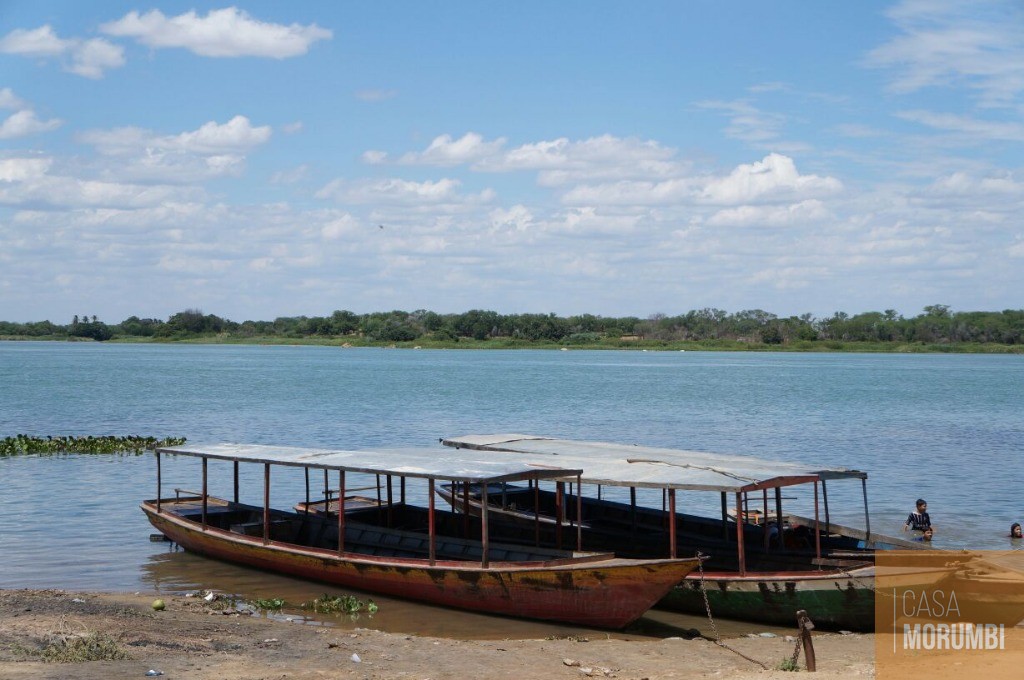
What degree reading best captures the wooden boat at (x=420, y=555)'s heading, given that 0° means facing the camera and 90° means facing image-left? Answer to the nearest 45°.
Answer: approximately 315°
